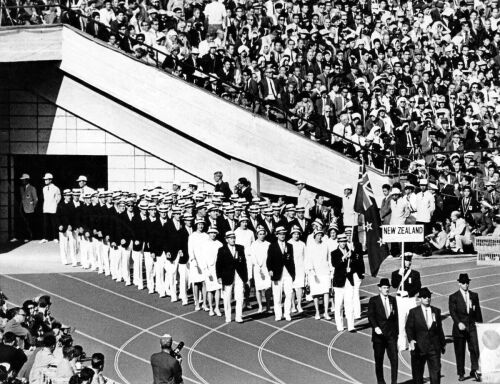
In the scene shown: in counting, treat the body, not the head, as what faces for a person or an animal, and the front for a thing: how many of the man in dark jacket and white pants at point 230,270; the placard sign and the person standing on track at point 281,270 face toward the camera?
3

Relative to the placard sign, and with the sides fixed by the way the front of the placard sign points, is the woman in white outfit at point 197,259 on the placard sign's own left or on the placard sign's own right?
on the placard sign's own right

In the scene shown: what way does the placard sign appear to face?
toward the camera

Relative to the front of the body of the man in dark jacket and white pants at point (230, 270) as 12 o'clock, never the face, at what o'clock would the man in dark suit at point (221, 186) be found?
the man in dark suit at point (221, 186) is roughly at 6 o'clock from the man in dark jacket and white pants at point (230, 270).

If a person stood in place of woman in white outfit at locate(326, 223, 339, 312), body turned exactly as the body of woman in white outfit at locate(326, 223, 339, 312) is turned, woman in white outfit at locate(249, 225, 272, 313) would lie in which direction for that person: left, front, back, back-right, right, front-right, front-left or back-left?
back-right

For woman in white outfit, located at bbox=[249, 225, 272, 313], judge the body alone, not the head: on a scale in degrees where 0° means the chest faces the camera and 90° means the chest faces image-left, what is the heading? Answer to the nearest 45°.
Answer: approximately 315°

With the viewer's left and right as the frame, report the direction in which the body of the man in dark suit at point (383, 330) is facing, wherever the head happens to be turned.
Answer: facing the viewer and to the right of the viewer

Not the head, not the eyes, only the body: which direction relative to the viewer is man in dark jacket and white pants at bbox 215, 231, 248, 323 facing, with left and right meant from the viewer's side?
facing the viewer

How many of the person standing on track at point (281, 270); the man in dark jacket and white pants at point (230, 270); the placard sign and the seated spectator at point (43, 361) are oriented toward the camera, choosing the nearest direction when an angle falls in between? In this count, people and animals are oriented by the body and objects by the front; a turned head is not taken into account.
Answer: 3

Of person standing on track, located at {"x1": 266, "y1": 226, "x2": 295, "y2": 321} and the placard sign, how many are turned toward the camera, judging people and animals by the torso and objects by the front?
2
